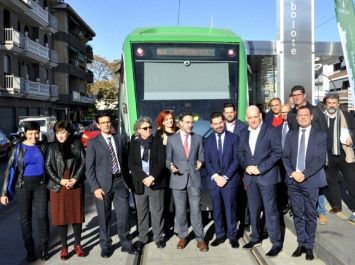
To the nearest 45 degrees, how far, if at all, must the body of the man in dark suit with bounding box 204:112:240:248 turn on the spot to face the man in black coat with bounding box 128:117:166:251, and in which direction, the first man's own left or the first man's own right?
approximately 90° to the first man's own right

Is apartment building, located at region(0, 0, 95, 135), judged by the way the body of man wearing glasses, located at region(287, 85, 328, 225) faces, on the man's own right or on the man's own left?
on the man's own right

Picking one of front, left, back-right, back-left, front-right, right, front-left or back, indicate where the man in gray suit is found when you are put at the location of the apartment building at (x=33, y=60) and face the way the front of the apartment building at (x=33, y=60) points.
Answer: front-right

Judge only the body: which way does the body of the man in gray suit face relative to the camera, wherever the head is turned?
toward the camera

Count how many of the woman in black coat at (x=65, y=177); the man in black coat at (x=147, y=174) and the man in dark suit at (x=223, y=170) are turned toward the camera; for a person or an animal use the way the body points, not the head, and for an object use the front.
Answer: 3

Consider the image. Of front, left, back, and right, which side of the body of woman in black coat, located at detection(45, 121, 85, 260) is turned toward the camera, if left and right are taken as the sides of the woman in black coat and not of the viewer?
front

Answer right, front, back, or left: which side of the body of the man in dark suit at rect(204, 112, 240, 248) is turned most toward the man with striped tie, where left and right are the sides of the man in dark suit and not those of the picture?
right

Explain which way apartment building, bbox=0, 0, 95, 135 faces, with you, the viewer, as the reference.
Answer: facing the viewer and to the right of the viewer

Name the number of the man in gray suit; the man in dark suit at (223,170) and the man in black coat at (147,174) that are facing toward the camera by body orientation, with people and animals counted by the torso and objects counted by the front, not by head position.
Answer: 3

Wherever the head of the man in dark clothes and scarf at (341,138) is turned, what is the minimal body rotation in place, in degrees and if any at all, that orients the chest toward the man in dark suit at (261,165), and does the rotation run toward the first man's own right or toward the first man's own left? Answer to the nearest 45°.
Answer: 0° — they already face them

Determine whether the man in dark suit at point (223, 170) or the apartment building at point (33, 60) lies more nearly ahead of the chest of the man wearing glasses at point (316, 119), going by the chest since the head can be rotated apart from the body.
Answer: the man in dark suit
